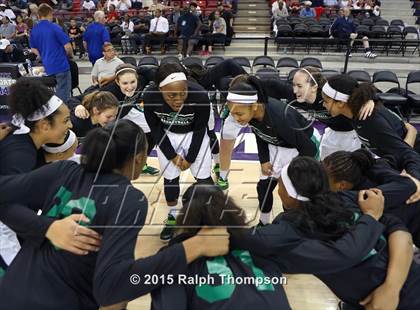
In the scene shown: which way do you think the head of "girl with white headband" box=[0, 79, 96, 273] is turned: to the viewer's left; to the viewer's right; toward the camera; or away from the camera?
to the viewer's right

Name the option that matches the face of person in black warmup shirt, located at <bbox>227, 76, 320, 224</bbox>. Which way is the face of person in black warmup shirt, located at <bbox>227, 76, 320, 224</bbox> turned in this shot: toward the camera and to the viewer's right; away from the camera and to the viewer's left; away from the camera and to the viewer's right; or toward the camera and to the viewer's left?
toward the camera and to the viewer's left

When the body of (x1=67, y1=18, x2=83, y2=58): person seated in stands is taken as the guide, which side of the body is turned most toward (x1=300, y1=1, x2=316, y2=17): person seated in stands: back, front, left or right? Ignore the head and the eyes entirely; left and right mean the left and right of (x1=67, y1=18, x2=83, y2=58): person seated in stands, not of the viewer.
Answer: left

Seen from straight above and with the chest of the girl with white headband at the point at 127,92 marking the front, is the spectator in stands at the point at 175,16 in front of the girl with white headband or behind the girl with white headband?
behind

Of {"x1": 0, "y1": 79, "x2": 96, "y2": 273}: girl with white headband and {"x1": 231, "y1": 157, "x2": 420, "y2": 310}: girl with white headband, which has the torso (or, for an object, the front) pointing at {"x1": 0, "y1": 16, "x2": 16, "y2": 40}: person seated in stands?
{"x1": 231, "y1": 157, "x2": 420, "y2": 310}: girl with white headband

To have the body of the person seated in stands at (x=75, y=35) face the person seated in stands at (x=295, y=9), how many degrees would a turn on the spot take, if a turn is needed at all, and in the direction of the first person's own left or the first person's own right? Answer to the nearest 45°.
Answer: approximately 90° to the first person's own left

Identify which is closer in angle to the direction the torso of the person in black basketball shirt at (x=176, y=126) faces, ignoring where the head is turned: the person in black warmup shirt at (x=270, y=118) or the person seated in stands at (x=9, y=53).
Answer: the person in black warmup shirt

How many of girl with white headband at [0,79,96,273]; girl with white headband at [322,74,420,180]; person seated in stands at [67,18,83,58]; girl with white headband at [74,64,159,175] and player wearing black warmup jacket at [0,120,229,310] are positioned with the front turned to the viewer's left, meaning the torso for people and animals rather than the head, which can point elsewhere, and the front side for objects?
1

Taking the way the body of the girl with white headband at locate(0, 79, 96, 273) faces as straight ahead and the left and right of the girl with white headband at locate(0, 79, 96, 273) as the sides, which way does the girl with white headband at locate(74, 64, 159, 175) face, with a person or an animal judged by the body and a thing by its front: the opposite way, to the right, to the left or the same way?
to the right

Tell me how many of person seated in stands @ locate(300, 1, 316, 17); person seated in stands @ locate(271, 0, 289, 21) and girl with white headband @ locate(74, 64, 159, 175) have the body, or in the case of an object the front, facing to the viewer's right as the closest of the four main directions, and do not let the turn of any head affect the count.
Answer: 0

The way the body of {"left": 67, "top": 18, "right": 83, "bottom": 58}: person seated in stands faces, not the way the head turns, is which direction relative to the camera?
toward the camera

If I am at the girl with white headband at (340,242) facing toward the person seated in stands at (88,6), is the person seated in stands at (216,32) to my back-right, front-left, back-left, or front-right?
front-right

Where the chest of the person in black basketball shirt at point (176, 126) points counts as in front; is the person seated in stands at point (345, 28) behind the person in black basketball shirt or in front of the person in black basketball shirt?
behind

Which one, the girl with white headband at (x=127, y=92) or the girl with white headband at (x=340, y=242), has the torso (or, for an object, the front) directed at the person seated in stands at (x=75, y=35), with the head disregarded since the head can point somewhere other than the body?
the girl with white headband at (x=340, y=242)

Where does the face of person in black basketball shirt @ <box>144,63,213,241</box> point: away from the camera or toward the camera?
toward the camera

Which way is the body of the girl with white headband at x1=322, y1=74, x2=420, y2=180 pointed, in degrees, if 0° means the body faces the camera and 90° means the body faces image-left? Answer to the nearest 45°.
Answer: approximately 90°

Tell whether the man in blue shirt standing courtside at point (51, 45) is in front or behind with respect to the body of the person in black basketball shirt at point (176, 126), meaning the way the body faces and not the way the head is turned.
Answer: behind
